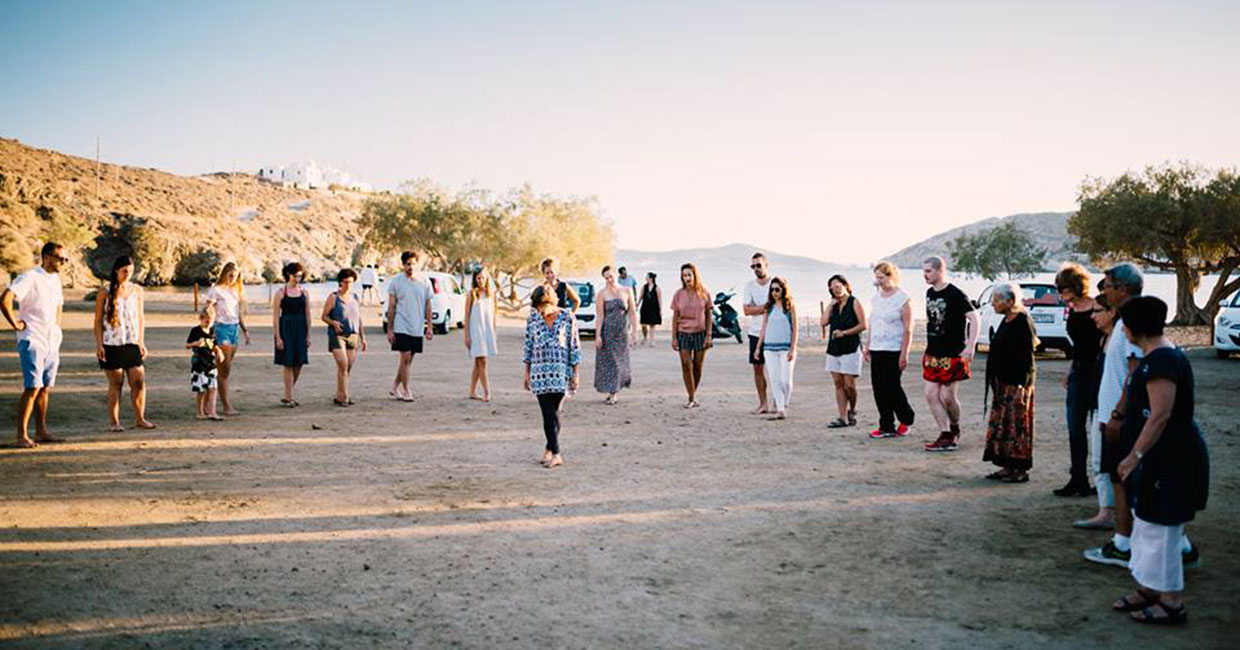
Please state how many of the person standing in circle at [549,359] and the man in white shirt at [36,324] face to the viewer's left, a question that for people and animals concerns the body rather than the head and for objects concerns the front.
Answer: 0

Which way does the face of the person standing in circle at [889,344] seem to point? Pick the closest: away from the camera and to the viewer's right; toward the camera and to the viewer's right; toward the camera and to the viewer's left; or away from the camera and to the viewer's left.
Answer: toward the camera and to the viewer's left

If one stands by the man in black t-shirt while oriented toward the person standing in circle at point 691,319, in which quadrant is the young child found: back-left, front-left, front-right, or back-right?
front-left

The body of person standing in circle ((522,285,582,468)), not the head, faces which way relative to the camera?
toward the camera

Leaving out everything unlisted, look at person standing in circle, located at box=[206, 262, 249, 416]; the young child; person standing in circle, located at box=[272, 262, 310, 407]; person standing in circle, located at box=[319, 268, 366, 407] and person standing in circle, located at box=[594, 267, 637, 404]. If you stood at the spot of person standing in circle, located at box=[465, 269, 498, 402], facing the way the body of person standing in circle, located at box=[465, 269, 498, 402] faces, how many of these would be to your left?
1

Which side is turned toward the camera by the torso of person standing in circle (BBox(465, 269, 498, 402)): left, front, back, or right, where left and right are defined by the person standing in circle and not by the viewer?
front

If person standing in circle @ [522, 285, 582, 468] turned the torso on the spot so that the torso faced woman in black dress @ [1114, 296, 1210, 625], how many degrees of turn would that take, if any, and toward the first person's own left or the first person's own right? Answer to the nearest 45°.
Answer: approximately 45° to the first person's own left

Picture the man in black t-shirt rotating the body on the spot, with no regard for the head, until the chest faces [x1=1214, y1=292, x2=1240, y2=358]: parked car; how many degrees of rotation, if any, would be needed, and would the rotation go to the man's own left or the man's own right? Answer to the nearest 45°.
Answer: approximately 180°

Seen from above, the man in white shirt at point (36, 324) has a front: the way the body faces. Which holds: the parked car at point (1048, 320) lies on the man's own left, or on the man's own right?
on the man's own left

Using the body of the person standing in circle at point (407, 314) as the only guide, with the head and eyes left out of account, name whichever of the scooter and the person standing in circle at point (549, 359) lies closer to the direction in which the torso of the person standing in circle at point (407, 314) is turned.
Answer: the person standing in circle

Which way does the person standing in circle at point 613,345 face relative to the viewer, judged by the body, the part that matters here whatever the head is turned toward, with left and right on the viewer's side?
facing the viewer

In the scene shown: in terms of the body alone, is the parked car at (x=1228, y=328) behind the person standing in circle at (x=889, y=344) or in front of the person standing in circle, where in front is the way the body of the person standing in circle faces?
behind

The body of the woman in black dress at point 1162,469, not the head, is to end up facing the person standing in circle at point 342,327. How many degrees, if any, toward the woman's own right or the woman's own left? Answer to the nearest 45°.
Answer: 0° — they already face them

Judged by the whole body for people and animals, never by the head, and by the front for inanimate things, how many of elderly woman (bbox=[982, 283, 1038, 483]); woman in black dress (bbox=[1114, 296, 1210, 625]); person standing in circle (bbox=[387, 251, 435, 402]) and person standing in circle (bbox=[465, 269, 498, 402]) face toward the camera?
2

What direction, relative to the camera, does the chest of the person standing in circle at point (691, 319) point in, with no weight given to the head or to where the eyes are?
toward the camera

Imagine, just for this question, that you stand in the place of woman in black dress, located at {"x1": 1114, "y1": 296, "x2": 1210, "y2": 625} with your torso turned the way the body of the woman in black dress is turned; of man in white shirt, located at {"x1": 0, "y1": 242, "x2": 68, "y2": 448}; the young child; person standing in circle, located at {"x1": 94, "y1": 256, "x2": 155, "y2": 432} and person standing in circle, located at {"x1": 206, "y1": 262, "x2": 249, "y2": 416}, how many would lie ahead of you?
4

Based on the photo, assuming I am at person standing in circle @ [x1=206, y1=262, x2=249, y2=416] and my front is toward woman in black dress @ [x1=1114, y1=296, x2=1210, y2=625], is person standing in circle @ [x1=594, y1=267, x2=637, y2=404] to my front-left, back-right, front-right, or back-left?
front-left

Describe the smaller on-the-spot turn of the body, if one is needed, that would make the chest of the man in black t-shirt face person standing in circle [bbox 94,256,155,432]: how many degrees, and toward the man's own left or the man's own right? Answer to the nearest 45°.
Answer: approximately 45° to the man's own right
